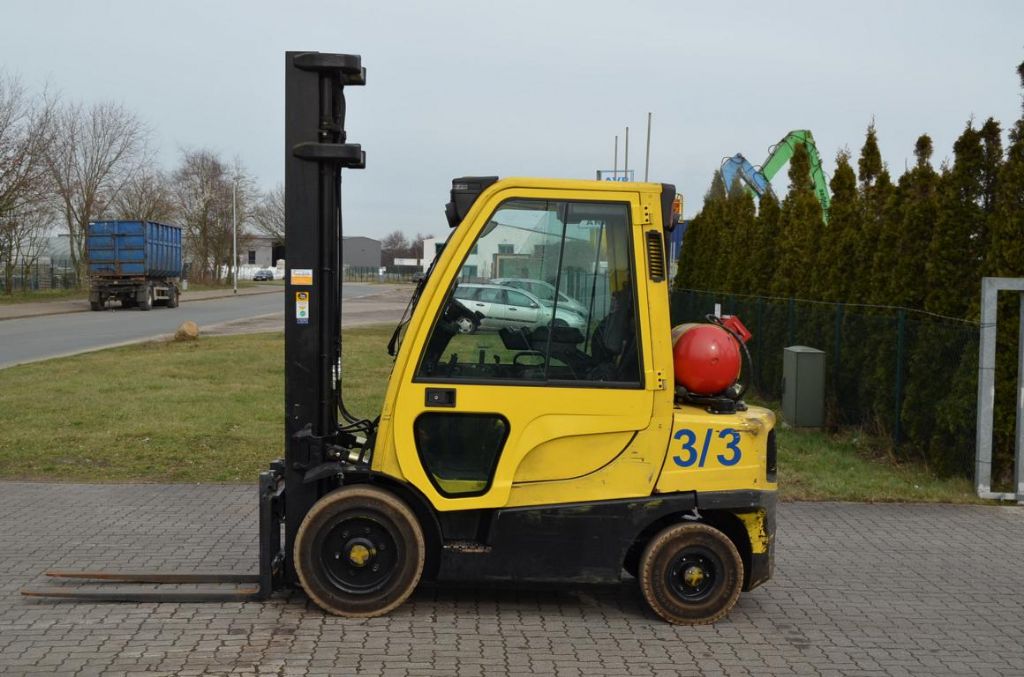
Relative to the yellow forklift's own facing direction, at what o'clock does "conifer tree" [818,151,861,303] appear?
The conifer tree is roughly at 4 o'clock from the yellow forklift.

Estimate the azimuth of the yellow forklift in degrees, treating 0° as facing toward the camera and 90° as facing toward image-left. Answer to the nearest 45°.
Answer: approximately 90°

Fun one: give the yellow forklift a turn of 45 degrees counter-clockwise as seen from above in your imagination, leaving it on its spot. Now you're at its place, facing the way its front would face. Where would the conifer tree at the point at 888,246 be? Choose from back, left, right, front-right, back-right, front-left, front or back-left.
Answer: back

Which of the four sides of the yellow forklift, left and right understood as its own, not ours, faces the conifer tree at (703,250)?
right

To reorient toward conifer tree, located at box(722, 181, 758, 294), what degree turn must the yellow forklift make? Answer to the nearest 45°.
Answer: approximately 90° to its right

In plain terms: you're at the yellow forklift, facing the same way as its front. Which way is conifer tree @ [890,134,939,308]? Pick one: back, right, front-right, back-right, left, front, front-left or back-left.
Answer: back-right

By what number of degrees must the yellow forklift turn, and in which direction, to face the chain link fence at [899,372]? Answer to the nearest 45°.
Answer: approximately 135° to its right

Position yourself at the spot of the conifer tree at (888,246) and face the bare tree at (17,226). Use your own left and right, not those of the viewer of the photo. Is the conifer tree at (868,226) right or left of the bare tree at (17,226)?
right
